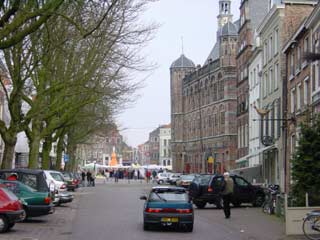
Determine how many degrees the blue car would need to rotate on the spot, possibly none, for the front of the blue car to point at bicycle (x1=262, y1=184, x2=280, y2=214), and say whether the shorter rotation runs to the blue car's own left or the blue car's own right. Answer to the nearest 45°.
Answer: approximately 45° to the blue car's own right

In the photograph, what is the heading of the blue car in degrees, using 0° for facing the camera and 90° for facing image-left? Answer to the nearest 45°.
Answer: approximately 180°

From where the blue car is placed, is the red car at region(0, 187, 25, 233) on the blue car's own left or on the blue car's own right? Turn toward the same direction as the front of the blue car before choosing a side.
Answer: on the blue car's own left

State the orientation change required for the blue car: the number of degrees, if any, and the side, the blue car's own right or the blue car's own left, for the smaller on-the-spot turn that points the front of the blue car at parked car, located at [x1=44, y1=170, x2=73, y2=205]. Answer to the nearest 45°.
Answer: approximately 45° to the blue car's own left
